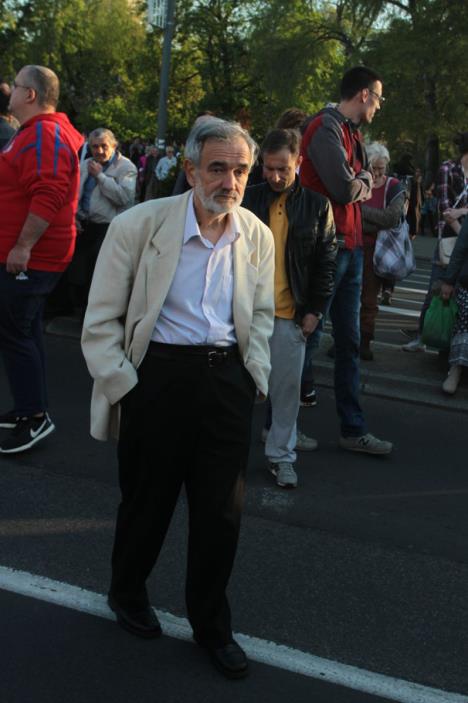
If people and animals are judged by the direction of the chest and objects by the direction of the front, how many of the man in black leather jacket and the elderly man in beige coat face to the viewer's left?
0

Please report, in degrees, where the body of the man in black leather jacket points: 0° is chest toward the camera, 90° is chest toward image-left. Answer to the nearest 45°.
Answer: approximately 0°

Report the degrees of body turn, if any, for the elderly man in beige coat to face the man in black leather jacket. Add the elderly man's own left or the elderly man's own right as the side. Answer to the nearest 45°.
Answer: approximately 135° to the elderly man's own left

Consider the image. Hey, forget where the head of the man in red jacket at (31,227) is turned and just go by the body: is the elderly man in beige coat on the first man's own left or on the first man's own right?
on the first man's own left

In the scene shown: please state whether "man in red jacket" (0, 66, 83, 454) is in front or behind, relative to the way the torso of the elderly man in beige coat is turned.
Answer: behind

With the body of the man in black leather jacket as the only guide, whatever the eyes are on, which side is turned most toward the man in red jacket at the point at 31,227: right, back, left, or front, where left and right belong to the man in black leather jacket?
right
